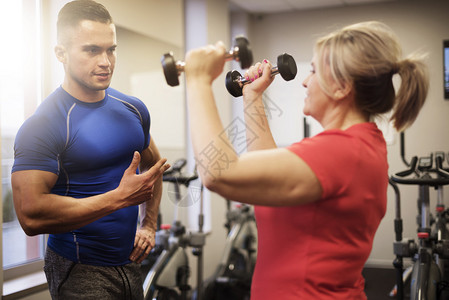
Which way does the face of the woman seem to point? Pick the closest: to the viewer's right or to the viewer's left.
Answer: to the viewer's left

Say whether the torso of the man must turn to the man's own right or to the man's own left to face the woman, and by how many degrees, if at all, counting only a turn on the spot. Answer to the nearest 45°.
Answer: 0° — they already face them

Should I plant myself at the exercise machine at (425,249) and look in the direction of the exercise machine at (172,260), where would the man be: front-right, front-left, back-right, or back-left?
front-left

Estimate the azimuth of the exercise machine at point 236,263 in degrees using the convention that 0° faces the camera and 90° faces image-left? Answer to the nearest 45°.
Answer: approximately 45°

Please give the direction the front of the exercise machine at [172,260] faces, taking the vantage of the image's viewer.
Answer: facing the viewer and to the left of the viewer

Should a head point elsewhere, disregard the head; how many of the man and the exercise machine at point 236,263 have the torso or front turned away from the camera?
0

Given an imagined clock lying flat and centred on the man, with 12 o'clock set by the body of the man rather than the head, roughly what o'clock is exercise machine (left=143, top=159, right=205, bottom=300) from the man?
The exercise machine is roughly at 8 o'clock from the man.

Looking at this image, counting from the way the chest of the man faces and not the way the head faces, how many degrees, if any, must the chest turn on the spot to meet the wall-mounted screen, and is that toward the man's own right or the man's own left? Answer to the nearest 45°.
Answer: approximately 90° to the man's own left

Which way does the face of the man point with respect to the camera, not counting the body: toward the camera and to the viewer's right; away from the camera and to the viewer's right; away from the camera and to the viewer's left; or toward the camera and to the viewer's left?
toward the camera and to the viewer's right

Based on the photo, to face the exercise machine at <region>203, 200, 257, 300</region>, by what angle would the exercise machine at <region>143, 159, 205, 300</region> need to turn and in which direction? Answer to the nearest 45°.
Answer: approximately 180°

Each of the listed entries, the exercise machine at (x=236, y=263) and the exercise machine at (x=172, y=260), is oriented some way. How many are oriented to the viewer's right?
0

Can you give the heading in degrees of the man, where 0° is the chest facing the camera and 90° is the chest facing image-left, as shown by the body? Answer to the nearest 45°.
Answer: approximately 315°

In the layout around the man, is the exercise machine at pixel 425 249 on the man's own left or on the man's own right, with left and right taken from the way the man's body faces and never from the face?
on the man's own left

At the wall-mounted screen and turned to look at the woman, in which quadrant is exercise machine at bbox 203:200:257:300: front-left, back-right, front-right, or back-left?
front-right
